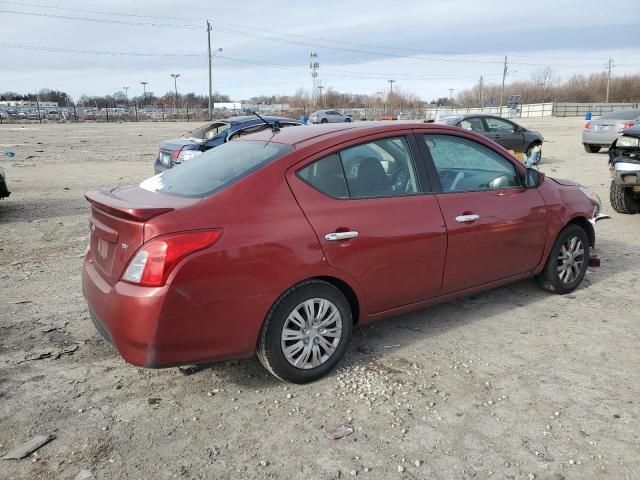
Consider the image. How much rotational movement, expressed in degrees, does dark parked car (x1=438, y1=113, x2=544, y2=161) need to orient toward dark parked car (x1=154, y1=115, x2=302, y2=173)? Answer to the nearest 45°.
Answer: approximately 180°

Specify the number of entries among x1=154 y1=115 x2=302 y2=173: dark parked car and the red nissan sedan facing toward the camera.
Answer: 0

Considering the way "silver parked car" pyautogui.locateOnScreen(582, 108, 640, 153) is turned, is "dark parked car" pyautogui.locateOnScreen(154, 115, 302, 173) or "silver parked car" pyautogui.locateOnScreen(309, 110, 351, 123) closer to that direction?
the silver parked car

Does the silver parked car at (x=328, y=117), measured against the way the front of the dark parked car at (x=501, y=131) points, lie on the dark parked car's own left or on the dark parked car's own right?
on the dark parked car's own left

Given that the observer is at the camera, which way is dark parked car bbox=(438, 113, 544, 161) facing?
facing away from the viewer and to the right of the viewer

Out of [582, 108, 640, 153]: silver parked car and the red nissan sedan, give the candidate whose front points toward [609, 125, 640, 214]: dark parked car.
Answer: the red nissan sedan

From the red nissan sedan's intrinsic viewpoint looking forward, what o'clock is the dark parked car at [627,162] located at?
The dark parked car is roughly at 12 o'clock from the red nissan sedan.

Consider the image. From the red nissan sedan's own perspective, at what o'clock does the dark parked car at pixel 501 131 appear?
The dark parked car is roughly at 11 o'clock from the red nissan sedan.

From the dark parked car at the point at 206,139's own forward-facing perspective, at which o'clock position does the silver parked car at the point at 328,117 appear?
The silver parked car is roughly at 11 o'clock from the dark parked car.

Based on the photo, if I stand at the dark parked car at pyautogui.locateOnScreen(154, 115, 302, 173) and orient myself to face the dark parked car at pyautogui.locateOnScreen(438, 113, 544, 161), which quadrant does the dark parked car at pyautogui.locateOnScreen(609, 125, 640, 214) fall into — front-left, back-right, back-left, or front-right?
front-right

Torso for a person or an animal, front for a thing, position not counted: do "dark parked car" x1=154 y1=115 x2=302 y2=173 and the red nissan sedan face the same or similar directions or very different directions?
same or similar directions

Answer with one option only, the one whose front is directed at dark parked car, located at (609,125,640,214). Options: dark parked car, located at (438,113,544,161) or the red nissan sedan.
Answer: the red nissan sedan

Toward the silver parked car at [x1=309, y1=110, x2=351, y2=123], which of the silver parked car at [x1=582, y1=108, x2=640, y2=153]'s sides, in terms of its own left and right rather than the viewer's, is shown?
left

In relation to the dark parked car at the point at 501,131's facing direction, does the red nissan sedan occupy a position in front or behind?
behind

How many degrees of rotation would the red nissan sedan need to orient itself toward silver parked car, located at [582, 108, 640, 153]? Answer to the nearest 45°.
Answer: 0° — it already faces it

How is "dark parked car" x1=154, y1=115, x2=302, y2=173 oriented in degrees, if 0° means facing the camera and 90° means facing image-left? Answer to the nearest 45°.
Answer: approximately 225°

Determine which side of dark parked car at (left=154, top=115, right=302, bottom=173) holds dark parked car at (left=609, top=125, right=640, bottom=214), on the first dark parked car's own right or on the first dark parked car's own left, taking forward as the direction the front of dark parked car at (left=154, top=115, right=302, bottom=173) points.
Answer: on the first dark parked car's own right

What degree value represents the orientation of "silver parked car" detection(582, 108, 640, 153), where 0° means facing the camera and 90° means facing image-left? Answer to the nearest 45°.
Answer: approximately 225°

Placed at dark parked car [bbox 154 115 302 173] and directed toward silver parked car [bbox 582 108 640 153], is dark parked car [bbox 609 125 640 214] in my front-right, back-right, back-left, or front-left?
front-right
